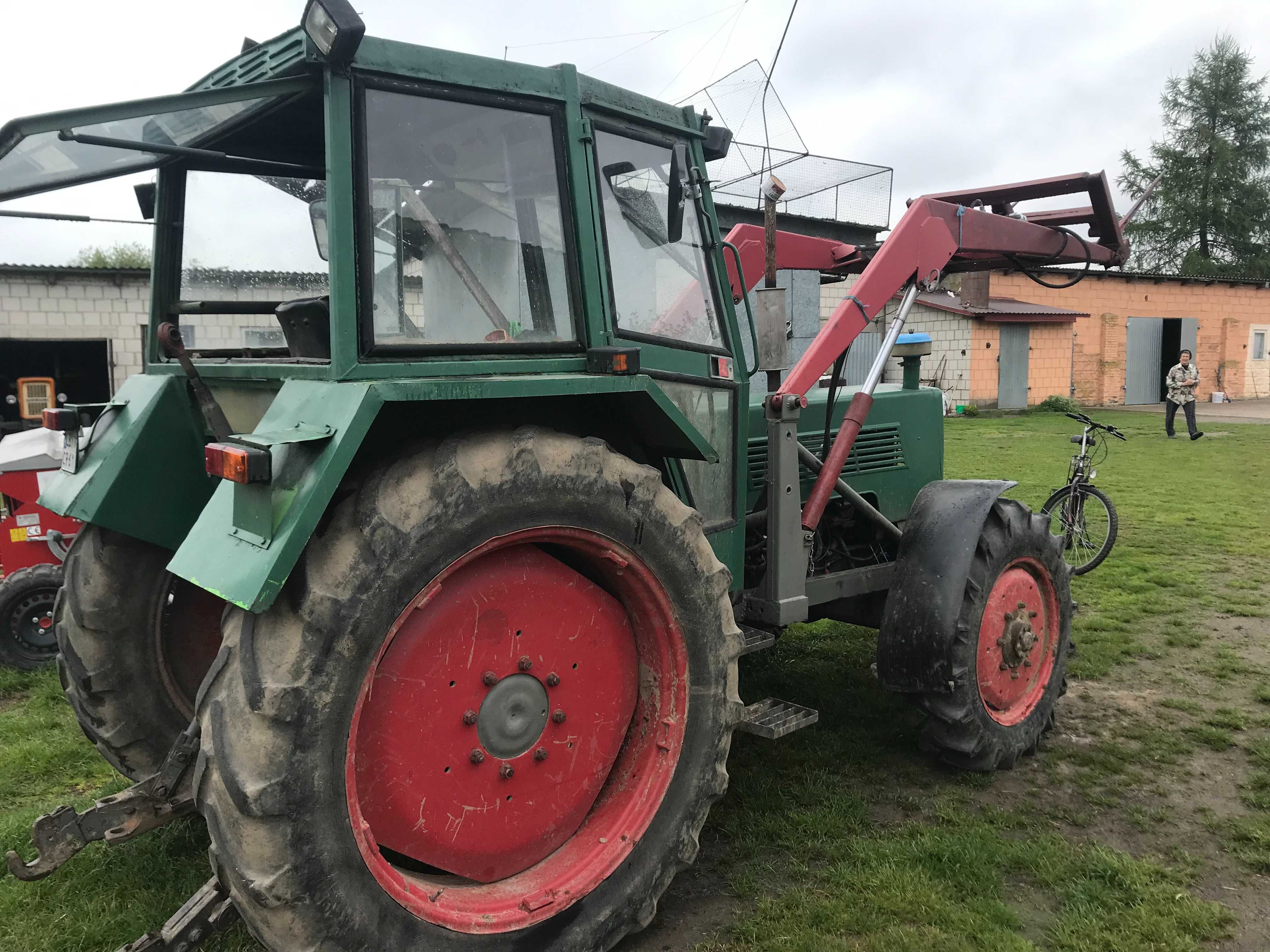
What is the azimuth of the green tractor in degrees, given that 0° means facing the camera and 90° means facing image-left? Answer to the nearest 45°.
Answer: approximately 225°

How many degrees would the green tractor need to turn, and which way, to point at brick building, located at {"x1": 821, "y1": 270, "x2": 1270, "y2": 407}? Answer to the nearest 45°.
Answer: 0° — it already faces it

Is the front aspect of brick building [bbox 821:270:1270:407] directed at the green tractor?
yes

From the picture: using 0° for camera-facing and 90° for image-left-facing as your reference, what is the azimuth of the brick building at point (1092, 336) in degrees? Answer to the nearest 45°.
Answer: approximately 0°

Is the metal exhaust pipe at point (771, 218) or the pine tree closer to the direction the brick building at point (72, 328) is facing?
the metal exhaust pipe

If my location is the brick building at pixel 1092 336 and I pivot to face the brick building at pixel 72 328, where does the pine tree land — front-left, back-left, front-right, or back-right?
back-right

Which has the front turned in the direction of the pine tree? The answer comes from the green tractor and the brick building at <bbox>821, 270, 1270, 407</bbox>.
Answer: the green tractor

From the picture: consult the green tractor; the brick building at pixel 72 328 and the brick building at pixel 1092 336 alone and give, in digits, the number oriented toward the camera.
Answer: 2

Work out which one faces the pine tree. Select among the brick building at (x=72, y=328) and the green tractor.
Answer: the green tractor

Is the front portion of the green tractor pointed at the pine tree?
yes
